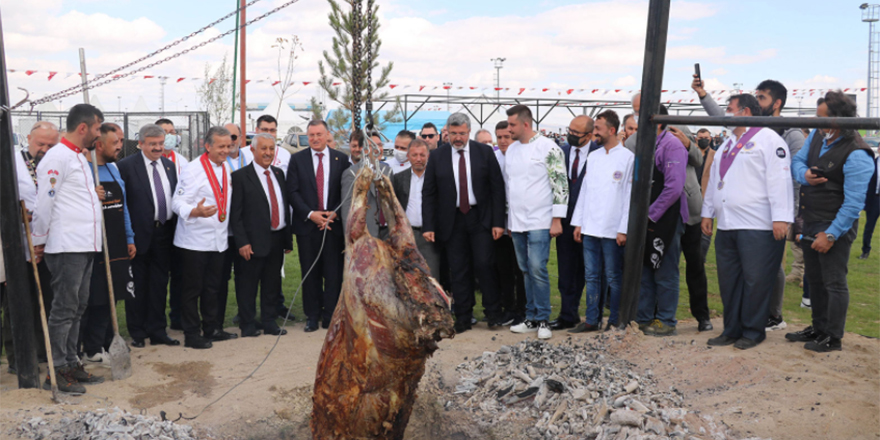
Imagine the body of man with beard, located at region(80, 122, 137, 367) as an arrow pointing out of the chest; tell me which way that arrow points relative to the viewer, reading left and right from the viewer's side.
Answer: facing the viewer and to the right of the viewer

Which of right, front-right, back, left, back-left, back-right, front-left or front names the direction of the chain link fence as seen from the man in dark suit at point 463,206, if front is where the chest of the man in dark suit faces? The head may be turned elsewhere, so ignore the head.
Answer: back-right

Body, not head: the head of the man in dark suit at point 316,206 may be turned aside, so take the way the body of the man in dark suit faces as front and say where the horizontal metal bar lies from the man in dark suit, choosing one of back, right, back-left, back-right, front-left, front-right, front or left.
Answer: front-left

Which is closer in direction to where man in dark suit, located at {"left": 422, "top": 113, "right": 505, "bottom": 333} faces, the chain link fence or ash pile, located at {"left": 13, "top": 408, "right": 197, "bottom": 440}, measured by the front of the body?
the ash pile

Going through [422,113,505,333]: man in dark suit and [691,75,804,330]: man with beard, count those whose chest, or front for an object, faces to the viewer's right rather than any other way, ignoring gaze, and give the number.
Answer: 0

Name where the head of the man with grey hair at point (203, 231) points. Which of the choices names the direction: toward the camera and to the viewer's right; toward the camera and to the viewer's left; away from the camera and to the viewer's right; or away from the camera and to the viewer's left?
toward the camera and to the viewer's right

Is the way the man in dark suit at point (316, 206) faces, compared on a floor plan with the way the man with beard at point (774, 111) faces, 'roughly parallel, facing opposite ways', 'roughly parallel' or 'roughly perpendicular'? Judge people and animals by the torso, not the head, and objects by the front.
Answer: roughly perpendicular

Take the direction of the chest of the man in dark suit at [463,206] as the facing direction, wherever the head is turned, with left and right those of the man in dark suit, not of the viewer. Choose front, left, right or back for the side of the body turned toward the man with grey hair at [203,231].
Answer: right

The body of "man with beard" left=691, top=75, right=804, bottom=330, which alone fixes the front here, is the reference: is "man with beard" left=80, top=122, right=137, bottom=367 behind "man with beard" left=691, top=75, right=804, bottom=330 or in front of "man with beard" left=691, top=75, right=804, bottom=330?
in front

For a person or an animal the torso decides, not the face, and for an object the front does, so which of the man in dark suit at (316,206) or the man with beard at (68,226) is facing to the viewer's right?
the man with beard

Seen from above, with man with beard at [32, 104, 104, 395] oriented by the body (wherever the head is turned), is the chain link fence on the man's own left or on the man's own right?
on the man's own left

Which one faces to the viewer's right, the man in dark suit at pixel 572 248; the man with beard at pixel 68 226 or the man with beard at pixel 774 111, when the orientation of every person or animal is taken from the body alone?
the man with beard at pixel 68 226

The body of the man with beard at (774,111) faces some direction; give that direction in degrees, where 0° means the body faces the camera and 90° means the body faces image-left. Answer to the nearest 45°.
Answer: approximately 45°

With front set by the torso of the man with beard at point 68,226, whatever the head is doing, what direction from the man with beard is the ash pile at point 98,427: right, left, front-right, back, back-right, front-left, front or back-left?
right
